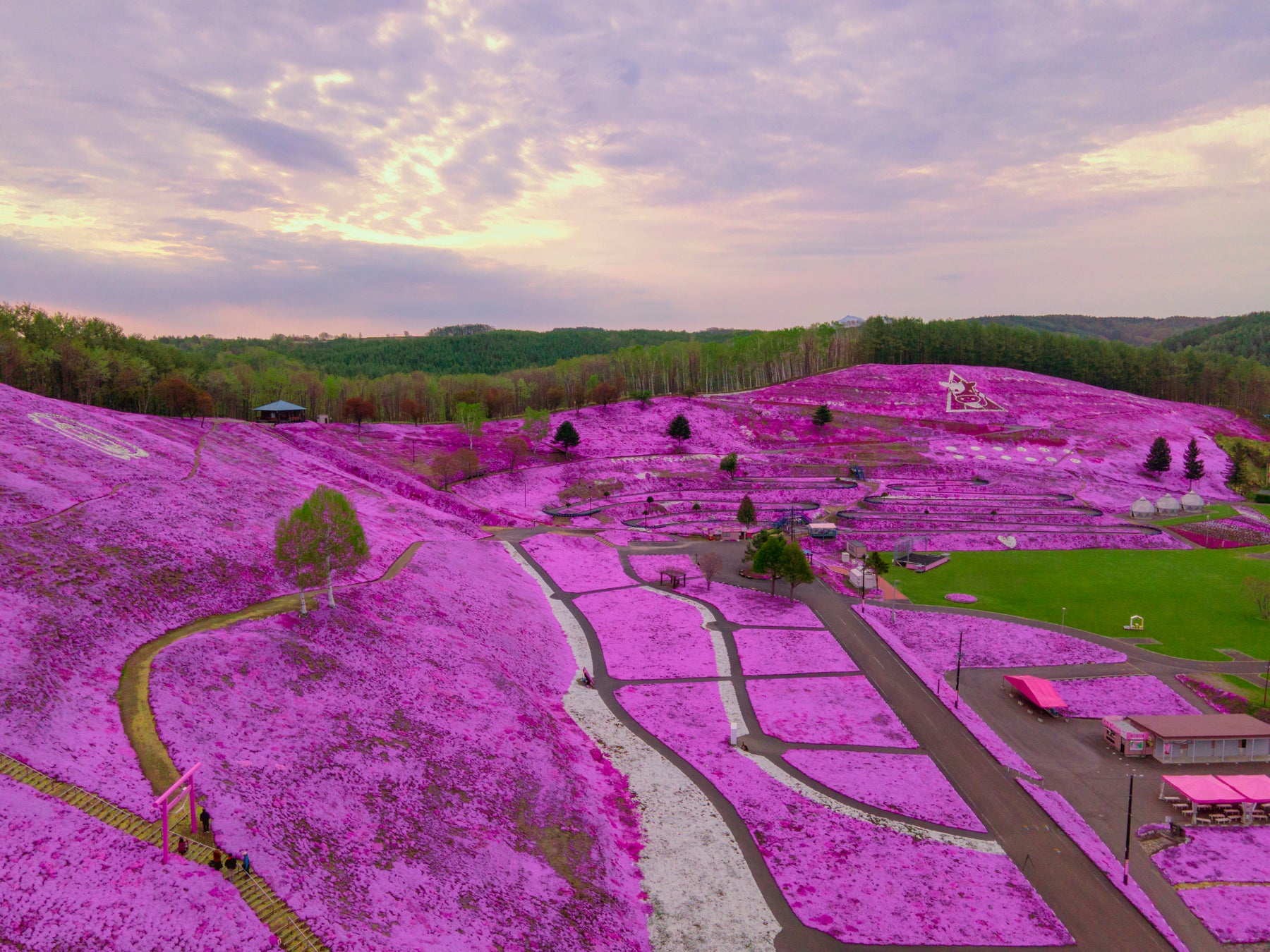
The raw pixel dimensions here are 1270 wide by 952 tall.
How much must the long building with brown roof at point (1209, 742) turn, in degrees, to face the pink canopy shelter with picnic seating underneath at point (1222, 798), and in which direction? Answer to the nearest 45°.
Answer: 0° — it already faces it

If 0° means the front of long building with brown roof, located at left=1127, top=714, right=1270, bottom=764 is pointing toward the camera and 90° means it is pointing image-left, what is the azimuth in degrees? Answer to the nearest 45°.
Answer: approximately 0°

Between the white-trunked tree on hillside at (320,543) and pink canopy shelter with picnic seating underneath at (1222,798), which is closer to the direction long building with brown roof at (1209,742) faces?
the pink canopy shelter with picnic seating underneath

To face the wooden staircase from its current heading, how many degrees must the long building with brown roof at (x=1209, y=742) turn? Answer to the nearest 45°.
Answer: approximately 45° to its right

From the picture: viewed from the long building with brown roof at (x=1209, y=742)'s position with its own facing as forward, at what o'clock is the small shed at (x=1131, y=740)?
the small shed at (x=1131, y=740) is roughly at 2 o'clock from the long building with brown roof at (x=1209, y=742).
